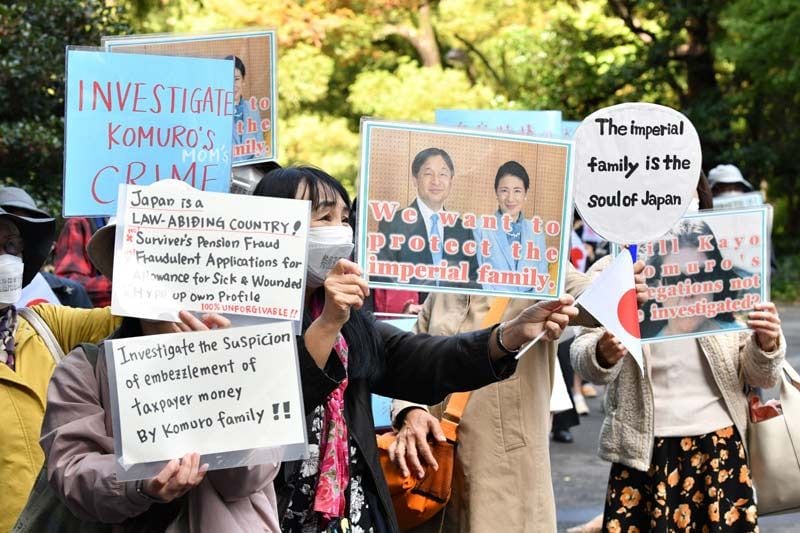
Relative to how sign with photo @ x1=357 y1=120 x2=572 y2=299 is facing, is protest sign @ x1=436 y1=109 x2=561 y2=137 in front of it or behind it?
behind

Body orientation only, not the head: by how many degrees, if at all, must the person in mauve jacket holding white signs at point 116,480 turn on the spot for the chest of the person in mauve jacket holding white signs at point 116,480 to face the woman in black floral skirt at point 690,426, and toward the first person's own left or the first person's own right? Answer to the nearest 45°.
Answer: approximately 90° to the first person's own left

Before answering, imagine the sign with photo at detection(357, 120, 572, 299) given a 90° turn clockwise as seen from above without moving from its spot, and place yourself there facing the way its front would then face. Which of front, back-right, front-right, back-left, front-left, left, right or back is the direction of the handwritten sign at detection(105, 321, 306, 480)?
front-left

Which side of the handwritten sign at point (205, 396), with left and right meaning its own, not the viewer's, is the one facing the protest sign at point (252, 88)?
back

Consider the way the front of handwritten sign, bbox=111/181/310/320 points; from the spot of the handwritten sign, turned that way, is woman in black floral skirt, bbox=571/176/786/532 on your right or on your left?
on your left

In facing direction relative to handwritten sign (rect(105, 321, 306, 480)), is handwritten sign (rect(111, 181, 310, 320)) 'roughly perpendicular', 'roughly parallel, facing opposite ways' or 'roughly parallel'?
roughly parallel

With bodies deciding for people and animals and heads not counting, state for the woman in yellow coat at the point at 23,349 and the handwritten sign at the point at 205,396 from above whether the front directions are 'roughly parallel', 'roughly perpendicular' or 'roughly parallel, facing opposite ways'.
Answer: roughly parallel

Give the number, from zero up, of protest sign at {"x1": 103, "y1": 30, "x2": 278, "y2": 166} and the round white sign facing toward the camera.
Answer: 2

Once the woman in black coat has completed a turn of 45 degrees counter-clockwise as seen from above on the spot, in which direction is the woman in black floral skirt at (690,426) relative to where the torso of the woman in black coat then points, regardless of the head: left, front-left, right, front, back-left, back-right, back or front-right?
front-left

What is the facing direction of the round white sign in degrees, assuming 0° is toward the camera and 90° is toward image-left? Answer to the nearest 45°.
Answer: approximately 0°

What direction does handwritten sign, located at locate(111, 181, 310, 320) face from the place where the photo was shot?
facing the viewer

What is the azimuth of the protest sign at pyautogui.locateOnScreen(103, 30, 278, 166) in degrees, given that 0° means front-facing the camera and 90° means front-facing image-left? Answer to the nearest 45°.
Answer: approximately 0°

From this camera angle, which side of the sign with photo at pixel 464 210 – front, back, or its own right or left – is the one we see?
front

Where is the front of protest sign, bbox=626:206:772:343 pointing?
toward the camera

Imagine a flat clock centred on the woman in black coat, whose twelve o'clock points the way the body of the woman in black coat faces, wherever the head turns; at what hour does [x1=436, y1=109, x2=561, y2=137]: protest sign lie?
The protest sign is roughly at 8 o'clock from the woman in black coat.

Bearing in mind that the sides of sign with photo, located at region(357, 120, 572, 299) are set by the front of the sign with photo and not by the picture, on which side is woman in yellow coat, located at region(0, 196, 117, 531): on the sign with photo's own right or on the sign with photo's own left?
on the sign with photo's own right

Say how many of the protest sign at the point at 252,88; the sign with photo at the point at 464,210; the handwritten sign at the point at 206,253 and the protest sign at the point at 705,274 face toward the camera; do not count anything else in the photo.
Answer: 4

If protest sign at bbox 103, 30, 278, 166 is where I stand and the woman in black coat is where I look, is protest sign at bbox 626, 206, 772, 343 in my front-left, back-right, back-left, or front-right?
front-left
